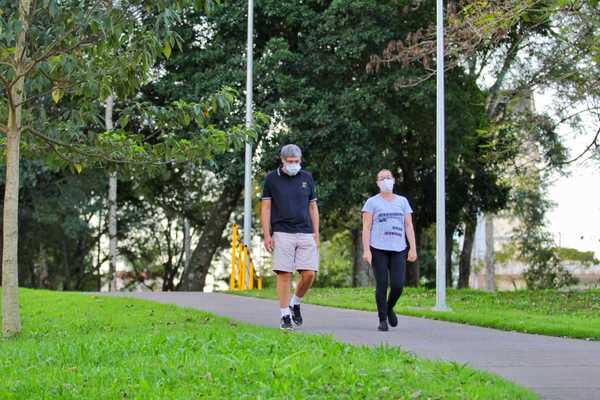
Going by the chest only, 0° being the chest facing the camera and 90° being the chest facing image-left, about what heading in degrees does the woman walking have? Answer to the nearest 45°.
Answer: approximately 0°

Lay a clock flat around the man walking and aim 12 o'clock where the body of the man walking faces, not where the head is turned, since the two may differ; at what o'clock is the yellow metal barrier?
The yellow metal barrier is roughly at 6 o'clock from the man walking.

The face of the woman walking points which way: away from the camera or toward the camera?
toward the camera

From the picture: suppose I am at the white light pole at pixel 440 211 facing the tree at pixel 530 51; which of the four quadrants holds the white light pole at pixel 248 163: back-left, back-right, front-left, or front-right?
front-left

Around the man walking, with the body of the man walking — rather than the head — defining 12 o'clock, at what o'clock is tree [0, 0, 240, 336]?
The tree is roughly at 3 o'clock from the man walking.

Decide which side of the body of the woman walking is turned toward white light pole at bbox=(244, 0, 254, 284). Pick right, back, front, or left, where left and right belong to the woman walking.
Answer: back

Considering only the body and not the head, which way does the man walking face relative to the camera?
toward the camera

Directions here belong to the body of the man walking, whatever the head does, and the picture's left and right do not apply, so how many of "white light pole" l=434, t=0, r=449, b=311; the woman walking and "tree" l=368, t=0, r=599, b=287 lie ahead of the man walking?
0

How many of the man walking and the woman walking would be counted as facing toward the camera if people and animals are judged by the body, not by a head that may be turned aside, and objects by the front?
2

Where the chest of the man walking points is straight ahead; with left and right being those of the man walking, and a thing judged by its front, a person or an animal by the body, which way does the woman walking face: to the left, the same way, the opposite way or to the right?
the same way

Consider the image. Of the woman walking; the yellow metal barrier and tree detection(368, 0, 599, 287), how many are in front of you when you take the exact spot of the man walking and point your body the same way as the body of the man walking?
0

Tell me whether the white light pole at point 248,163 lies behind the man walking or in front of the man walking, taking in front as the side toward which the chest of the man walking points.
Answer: behind

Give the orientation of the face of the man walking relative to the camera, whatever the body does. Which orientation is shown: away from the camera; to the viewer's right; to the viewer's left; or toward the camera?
toward the camera

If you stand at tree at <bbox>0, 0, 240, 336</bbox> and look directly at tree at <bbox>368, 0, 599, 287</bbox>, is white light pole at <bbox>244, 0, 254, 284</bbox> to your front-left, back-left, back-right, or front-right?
front-left
